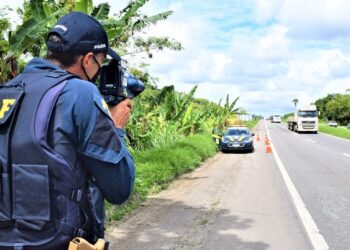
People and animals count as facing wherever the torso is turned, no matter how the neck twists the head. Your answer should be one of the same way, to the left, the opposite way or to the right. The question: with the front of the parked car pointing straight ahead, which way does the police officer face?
the opposite way

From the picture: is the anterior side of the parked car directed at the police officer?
yes

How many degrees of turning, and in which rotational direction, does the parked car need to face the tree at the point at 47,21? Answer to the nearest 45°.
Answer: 0° — it already faces it

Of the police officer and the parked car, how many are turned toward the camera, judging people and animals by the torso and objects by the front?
1

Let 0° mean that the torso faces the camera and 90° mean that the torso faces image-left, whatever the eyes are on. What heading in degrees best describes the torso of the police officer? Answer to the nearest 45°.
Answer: approximately 225°

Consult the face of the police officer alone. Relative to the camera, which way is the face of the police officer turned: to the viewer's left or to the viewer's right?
to the viewer's right
